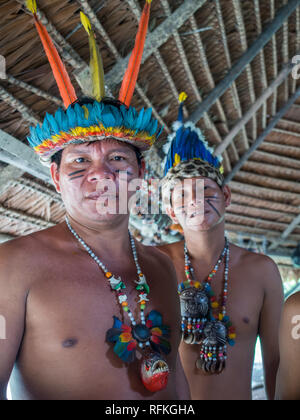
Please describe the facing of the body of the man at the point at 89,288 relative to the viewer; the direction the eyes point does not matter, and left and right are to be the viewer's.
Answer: facing the viewer and to the right of the viewer
